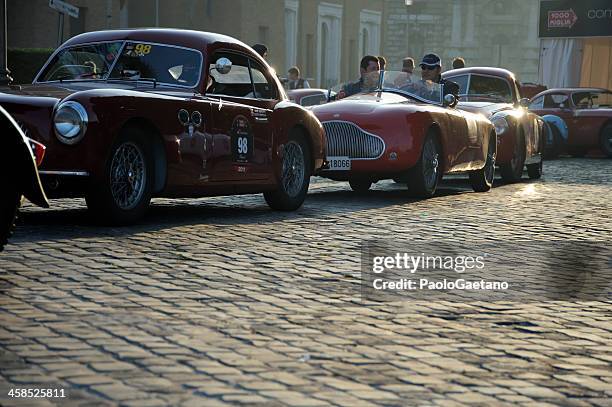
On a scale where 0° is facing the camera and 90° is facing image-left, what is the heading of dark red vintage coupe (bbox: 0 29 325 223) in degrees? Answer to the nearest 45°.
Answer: approximately 45°

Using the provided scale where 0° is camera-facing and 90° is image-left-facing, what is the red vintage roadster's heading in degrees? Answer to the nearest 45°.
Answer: approximately 45°

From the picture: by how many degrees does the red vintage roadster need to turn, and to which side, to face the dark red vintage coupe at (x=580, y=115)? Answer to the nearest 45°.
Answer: approximately 135° to its right

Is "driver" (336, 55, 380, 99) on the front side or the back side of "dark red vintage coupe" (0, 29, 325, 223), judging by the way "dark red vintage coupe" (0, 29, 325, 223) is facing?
on the back side

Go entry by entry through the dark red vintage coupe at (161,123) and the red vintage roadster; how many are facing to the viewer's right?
0

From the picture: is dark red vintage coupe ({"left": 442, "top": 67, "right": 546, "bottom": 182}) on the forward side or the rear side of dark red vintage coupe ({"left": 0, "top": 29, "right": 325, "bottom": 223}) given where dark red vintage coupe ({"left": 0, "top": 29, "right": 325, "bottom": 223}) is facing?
on the rear side

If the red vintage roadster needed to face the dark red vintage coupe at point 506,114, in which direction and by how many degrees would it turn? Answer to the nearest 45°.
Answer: approximately 135° to its right

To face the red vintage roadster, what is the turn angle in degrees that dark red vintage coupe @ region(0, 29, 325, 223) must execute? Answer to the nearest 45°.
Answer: approximately 180°

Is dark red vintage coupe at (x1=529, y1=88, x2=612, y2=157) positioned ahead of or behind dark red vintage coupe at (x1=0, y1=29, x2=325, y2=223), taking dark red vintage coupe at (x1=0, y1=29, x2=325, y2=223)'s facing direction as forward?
behind

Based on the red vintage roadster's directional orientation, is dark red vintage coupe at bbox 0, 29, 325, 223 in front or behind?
in front
